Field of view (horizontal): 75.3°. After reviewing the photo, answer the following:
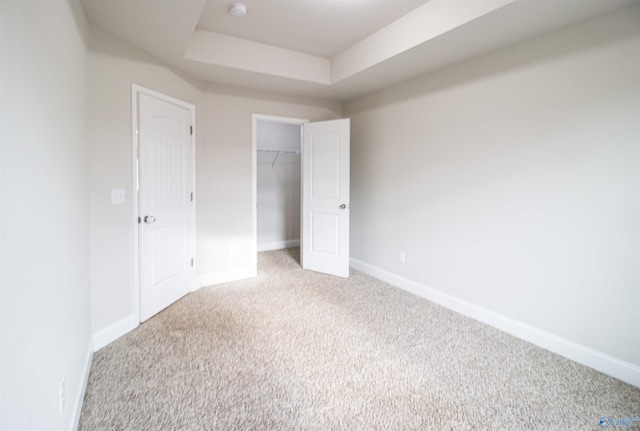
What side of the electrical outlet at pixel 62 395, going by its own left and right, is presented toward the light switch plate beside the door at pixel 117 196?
left

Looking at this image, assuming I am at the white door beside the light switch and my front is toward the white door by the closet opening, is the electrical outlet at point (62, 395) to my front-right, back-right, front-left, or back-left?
back-right

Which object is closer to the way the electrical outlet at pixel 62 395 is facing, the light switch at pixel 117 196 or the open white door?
the open white door

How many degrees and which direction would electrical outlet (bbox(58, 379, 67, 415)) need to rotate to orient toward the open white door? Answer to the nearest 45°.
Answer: approximately 45° to its left

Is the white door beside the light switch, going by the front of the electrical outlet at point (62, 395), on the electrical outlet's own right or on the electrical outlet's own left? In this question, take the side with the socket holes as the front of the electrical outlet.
on the electrical outlet's own left

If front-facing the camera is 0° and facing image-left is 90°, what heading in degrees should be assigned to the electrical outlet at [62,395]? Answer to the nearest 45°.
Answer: approximately 270°
